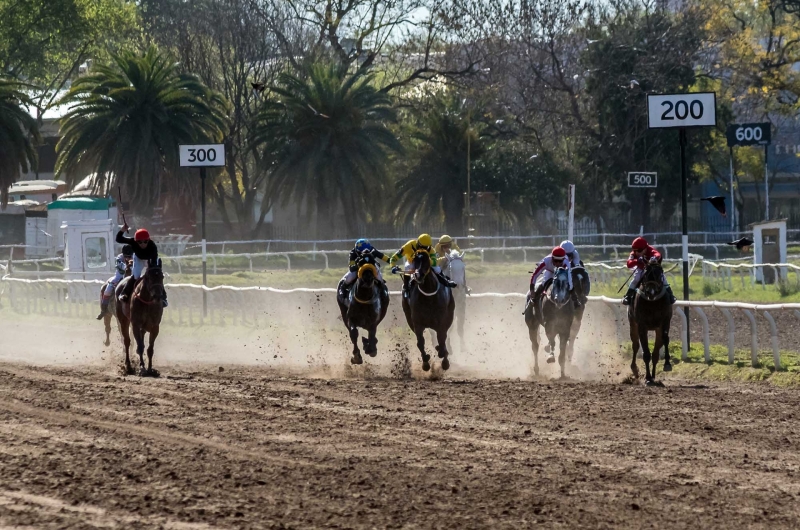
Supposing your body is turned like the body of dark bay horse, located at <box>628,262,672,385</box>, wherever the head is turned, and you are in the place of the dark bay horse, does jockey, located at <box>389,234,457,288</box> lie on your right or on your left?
on your right

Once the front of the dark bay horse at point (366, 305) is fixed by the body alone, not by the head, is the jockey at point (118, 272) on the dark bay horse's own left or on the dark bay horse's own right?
on the dark bay horse's own right

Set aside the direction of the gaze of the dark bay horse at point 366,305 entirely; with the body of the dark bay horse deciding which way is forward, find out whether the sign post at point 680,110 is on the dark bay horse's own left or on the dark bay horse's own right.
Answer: on the dark bay horse's own left

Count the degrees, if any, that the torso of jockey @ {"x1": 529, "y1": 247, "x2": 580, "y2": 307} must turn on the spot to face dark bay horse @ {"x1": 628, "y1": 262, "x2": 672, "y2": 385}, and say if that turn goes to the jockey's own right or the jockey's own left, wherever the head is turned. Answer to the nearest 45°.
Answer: approximately 45° to the jockey's own left

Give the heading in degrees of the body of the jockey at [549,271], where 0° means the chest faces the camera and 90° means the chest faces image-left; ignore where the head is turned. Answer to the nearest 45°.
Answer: approximately 0°

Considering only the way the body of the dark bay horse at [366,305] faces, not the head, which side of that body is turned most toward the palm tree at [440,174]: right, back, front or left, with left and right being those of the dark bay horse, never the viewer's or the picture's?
back

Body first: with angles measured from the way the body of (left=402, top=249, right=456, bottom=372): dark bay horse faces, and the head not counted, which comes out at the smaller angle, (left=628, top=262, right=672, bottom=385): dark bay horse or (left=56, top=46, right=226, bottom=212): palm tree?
the dark bay horse

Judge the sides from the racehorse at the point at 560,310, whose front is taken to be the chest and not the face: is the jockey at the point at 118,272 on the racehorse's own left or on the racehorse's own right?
on the racehorse's own right

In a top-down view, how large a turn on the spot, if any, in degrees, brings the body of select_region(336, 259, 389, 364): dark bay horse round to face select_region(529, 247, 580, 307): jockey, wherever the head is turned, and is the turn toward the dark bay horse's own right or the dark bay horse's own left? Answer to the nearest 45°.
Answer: approximately 90° to the dark bay horse's own left

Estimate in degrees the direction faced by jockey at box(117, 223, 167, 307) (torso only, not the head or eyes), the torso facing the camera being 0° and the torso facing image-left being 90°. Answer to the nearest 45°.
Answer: approximately 0°

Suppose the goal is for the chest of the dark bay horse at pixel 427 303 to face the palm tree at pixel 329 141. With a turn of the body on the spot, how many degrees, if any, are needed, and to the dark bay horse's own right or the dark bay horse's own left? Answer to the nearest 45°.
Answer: approximately 180°
